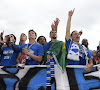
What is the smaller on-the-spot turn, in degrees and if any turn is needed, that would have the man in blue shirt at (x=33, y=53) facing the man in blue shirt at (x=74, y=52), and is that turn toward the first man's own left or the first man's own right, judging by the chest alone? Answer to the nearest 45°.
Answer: approximately 135° to the first man's own left

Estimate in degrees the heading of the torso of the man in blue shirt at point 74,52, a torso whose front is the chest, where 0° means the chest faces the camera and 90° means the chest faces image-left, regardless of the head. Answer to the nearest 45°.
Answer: approximately 315°

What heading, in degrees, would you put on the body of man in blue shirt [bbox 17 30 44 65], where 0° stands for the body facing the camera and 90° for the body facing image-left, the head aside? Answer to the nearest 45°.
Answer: approximately 45°

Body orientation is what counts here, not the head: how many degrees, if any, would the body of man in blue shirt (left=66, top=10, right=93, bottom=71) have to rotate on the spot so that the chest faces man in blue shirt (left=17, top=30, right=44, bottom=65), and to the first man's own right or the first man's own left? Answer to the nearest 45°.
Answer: approximately 135° to the first man's own right
